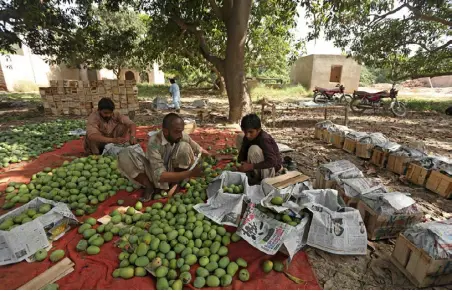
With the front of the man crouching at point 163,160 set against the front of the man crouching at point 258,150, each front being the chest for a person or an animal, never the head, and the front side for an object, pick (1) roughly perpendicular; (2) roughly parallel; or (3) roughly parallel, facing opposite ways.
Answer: roughly perpendicular

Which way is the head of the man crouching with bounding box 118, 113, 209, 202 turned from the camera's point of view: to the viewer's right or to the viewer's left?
to the viewer's right

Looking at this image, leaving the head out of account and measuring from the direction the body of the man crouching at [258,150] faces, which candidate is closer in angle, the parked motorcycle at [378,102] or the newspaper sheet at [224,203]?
the newspaper sheet

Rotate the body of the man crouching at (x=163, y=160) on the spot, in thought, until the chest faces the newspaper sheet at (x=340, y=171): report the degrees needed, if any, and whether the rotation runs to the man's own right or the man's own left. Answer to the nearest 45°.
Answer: approximately 45° to the man's own left

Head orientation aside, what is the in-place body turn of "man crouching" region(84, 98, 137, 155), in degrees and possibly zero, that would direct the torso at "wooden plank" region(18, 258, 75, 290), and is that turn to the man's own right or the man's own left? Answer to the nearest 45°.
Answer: approximately 45° to the man's own right

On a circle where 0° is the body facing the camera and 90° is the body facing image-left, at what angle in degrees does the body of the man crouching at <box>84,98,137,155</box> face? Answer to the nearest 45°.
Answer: approximately 315°
